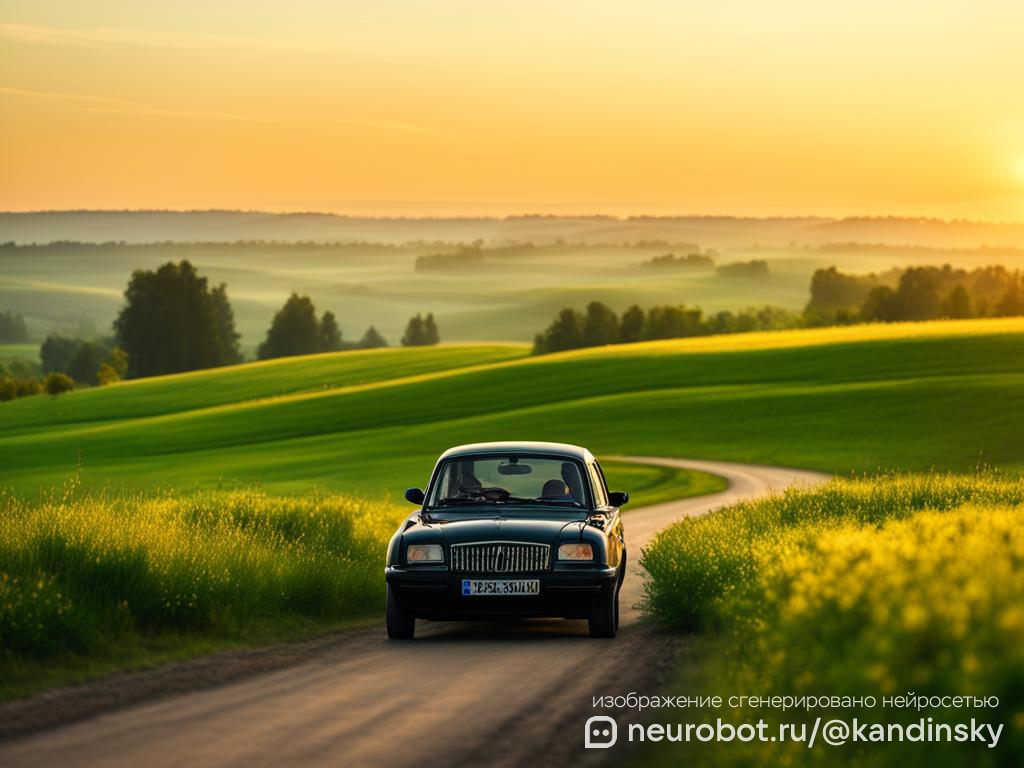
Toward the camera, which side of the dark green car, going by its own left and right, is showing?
front
